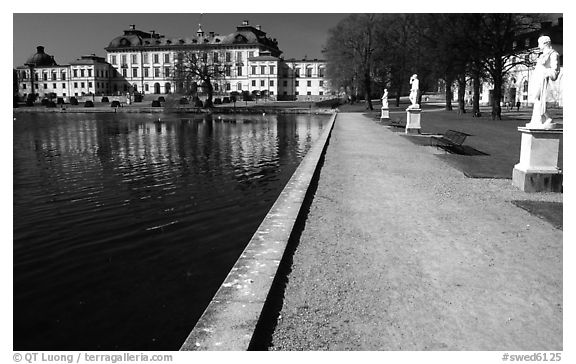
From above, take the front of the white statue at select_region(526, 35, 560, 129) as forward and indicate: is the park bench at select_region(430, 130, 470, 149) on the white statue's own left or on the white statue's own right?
on the white statue's own right

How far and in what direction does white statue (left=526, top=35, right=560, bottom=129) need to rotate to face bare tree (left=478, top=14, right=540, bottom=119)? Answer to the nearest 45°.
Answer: approximately 90° to its right

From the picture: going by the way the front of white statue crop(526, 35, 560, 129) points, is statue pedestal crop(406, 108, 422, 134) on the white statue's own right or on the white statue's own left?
on the white statue's own right

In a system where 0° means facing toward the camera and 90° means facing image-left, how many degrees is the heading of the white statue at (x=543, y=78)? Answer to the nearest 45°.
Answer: approximately 90°
